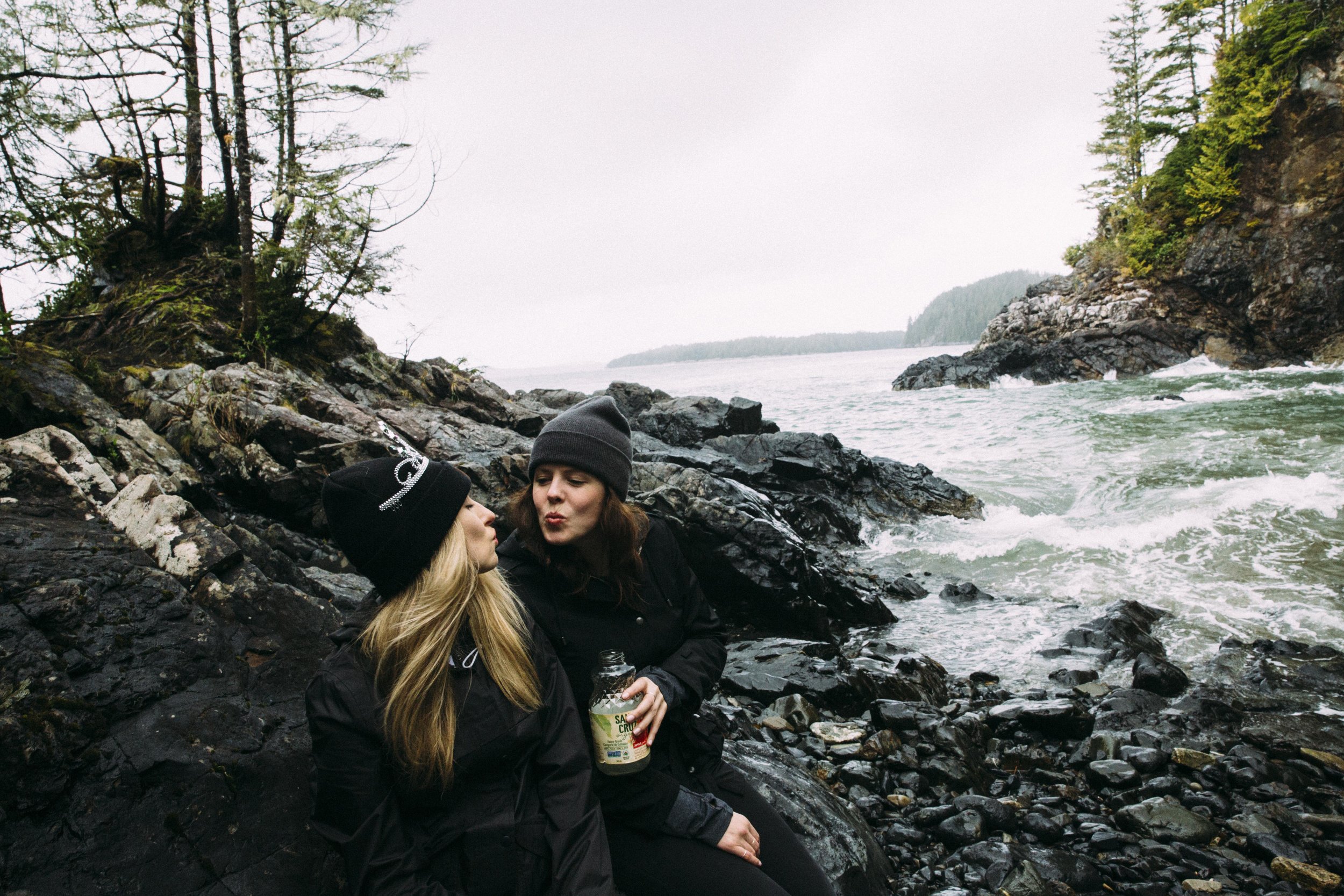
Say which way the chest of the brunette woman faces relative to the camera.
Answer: toward the camera

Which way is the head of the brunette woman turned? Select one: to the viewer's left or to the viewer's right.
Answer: to the viewer's left

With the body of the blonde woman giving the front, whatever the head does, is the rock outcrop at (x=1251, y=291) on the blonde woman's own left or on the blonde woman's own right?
on the blonde woman's own left

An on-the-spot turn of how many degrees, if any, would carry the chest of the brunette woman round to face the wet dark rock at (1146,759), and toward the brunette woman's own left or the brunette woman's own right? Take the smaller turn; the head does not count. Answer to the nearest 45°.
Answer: approximately 135° to the brunette woman's own left

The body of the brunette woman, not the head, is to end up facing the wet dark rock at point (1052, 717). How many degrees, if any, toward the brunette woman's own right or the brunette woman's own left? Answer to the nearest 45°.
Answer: approximately 135° to the brunette woman's own left

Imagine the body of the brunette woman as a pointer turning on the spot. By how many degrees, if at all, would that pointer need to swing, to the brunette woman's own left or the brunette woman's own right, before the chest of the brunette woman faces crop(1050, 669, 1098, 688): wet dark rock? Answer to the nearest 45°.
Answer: approximately 135° to the brunette woman's own left

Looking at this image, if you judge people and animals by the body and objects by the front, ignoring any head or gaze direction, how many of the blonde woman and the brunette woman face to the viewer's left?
0
